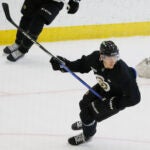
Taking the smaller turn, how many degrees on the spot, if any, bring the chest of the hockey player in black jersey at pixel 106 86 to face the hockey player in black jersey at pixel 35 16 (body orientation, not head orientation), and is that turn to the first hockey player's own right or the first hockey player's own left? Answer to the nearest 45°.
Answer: approximately 135° to the first hockey player's own right

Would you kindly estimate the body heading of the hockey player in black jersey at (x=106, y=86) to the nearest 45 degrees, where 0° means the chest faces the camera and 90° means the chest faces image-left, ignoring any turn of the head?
approximately 45°
